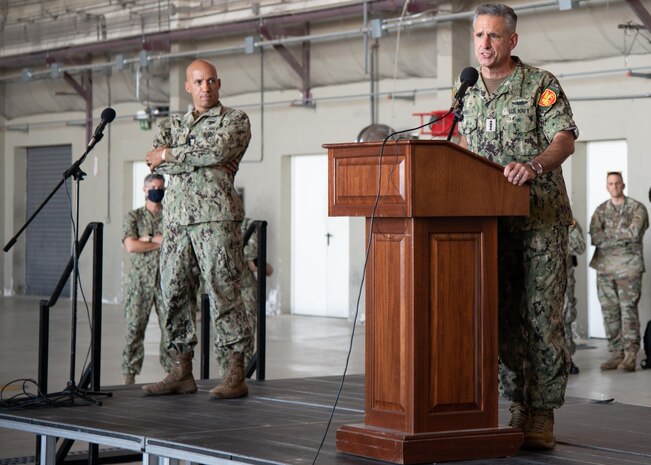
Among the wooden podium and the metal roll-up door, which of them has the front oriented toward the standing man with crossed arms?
the metal roll-up door

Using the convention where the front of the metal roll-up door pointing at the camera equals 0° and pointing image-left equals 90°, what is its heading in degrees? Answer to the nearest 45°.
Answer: approximately 0°

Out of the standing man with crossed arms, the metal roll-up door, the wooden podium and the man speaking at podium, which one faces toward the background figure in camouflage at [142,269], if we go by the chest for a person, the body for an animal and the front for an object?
the metal roll-up door

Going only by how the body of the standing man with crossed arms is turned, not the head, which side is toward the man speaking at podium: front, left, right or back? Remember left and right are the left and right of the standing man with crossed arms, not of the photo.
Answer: left

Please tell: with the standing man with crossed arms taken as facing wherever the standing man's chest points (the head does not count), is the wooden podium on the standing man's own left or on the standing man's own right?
on the standing man's own left

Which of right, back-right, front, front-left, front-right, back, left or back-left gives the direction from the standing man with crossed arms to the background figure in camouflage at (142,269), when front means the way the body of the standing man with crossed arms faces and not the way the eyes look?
back-right

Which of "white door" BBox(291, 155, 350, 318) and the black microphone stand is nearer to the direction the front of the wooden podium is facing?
the black microphone stand

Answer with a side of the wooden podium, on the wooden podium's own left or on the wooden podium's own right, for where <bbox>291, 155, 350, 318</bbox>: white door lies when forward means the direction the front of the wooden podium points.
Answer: on the wooden podium's own right

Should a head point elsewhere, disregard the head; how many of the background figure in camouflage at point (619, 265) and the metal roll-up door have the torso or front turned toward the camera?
2

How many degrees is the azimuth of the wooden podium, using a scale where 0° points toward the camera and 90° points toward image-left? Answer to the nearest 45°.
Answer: approximately 45°
